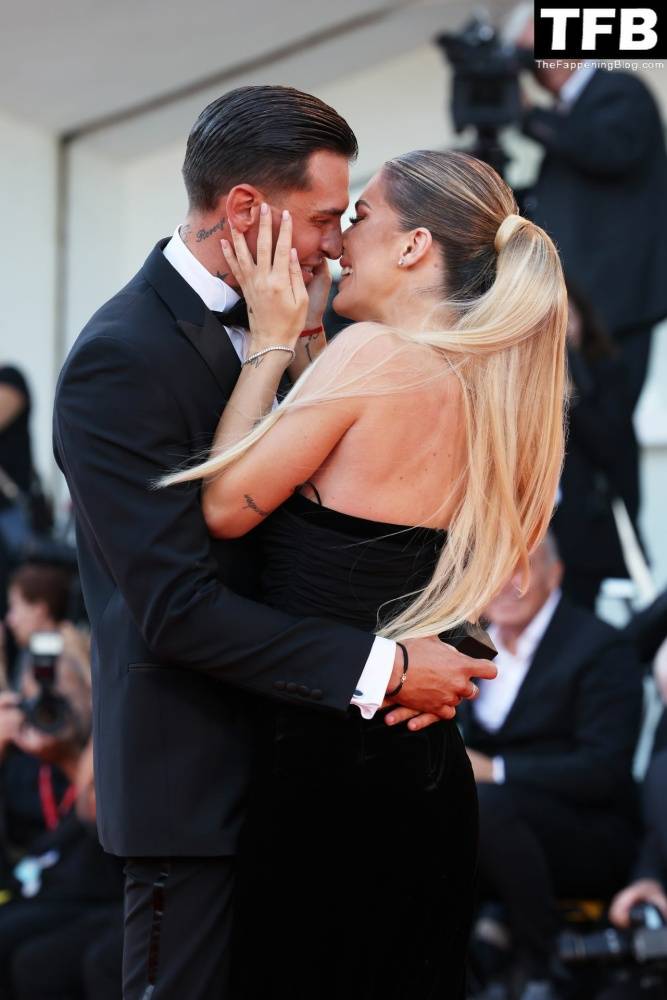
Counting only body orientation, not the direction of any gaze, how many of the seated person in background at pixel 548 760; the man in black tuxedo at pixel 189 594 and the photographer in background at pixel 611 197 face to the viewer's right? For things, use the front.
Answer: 1

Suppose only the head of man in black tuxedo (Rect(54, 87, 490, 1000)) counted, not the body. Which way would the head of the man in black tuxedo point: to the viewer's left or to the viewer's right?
to the viewer's right

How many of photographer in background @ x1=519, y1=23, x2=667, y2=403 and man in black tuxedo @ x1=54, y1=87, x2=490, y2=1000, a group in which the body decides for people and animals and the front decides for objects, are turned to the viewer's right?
1

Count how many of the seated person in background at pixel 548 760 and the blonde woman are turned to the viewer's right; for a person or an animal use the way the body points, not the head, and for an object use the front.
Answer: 0

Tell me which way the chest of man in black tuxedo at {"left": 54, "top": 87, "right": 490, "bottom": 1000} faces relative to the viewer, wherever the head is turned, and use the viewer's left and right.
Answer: facing to the right of the viewer

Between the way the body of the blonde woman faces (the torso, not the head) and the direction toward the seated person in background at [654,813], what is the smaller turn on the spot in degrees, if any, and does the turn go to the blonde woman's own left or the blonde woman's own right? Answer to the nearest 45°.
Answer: approximately 90° to the blonde woman's own right

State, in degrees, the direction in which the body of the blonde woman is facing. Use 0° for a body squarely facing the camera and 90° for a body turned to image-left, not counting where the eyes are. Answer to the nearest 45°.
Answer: approximately 135°

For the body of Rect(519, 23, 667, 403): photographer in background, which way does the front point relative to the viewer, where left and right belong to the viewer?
facing to the left of the viewer

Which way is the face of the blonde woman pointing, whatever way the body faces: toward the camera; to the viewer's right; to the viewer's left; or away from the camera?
to the viewer's left
